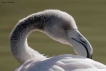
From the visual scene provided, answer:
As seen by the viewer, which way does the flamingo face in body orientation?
to the viewer's left
